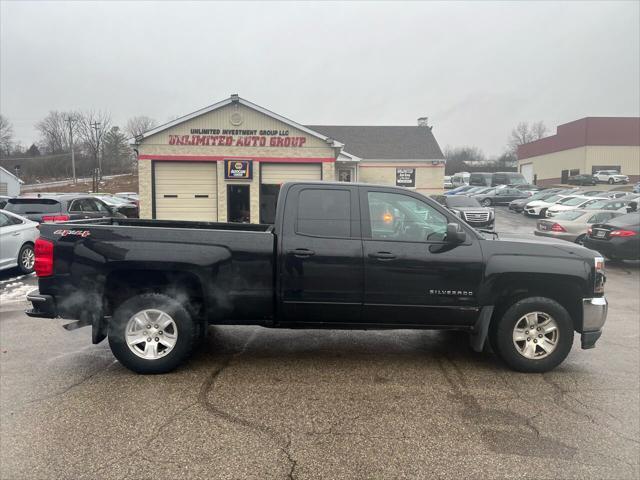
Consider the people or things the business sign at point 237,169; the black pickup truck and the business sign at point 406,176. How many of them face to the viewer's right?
1

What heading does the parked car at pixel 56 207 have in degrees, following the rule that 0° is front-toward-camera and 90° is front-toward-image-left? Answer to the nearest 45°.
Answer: approximately 225°

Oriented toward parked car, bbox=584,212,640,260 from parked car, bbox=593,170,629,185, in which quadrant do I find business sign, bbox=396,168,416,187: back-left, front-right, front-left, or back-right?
front-right

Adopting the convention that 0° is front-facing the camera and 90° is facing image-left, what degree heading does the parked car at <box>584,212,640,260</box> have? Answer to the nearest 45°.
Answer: approximately 225°

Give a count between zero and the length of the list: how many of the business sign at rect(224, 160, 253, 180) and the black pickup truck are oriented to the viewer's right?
1

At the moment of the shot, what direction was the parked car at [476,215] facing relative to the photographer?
facing the viewer and to the right of the viewer

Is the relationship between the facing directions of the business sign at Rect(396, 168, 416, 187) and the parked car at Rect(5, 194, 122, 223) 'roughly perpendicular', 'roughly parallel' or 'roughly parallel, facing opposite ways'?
roughly parallel, facing opposite ways

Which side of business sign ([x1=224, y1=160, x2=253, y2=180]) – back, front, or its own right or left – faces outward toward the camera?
front

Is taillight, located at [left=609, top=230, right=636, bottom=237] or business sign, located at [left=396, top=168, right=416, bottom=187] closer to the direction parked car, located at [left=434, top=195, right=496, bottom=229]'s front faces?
the taillight

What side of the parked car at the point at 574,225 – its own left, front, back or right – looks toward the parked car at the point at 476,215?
left

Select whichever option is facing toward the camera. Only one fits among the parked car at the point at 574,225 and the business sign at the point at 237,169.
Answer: the business sign

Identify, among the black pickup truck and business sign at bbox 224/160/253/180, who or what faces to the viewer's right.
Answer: the black pickup truck

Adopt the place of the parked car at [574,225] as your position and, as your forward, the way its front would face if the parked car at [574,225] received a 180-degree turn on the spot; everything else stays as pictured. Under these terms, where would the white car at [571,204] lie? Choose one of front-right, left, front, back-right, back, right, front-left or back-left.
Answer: back-right

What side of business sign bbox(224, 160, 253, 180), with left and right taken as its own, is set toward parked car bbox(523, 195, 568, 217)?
left
